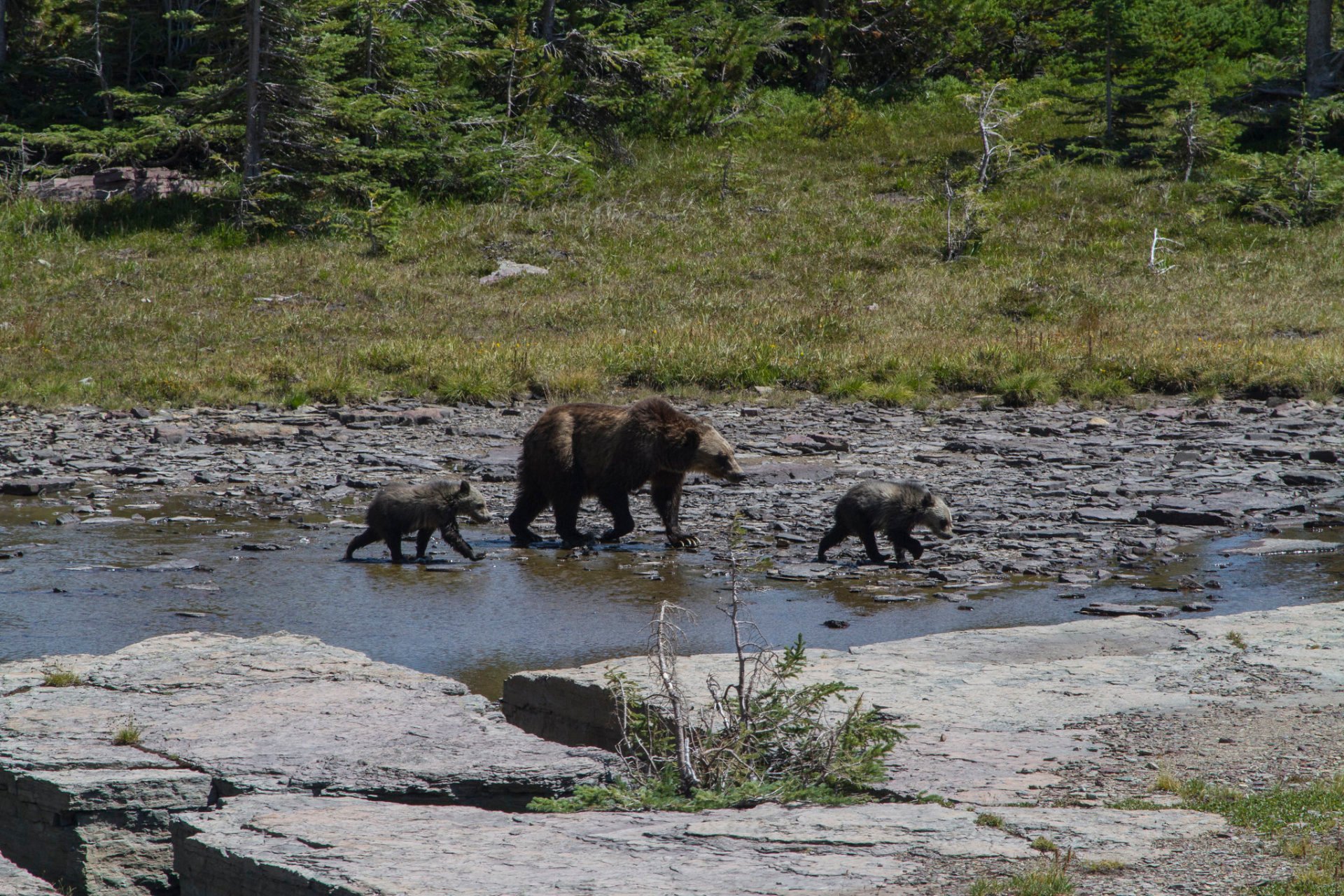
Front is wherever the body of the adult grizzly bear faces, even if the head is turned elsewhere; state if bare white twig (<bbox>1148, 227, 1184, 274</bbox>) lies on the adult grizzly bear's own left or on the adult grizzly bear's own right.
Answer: on the adult grizzly bear's own left

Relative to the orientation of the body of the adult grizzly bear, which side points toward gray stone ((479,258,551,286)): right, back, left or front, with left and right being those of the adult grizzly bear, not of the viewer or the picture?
left

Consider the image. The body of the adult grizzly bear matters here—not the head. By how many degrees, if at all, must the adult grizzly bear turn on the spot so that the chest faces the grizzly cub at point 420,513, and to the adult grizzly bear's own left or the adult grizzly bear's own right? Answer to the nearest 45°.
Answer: approximately 135° to the adult grizzly bear's own right

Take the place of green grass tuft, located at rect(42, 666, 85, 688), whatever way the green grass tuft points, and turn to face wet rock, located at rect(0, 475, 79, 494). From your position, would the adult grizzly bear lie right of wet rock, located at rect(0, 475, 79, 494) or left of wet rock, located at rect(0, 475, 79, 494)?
right

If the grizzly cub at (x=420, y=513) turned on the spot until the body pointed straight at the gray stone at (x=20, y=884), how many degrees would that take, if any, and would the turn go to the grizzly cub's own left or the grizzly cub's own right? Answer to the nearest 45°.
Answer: approximately 90° to the grizzly cub's own right

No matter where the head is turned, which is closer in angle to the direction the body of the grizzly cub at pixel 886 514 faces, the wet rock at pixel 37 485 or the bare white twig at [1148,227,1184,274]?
the bare white twig

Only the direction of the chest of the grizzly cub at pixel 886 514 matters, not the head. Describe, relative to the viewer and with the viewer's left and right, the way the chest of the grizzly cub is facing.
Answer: facing to the right of the viewer

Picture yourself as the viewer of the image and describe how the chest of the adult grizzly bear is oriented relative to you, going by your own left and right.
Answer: facing to the right of the viewer

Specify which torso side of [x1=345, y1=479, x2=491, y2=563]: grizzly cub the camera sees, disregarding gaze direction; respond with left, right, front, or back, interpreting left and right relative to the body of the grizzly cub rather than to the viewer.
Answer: right

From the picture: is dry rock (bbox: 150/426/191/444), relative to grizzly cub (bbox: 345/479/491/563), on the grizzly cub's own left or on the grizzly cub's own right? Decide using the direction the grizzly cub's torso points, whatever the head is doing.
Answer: on the grizzly cub's own left

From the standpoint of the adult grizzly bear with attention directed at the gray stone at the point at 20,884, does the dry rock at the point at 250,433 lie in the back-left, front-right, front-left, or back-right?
back-right

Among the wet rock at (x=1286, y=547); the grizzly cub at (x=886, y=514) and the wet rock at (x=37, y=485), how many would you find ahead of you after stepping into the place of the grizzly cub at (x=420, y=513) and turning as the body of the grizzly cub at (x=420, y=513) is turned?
2

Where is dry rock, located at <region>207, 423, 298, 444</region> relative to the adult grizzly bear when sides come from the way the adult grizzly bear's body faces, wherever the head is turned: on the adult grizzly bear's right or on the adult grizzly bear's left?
on the adult grizzly bear's left
